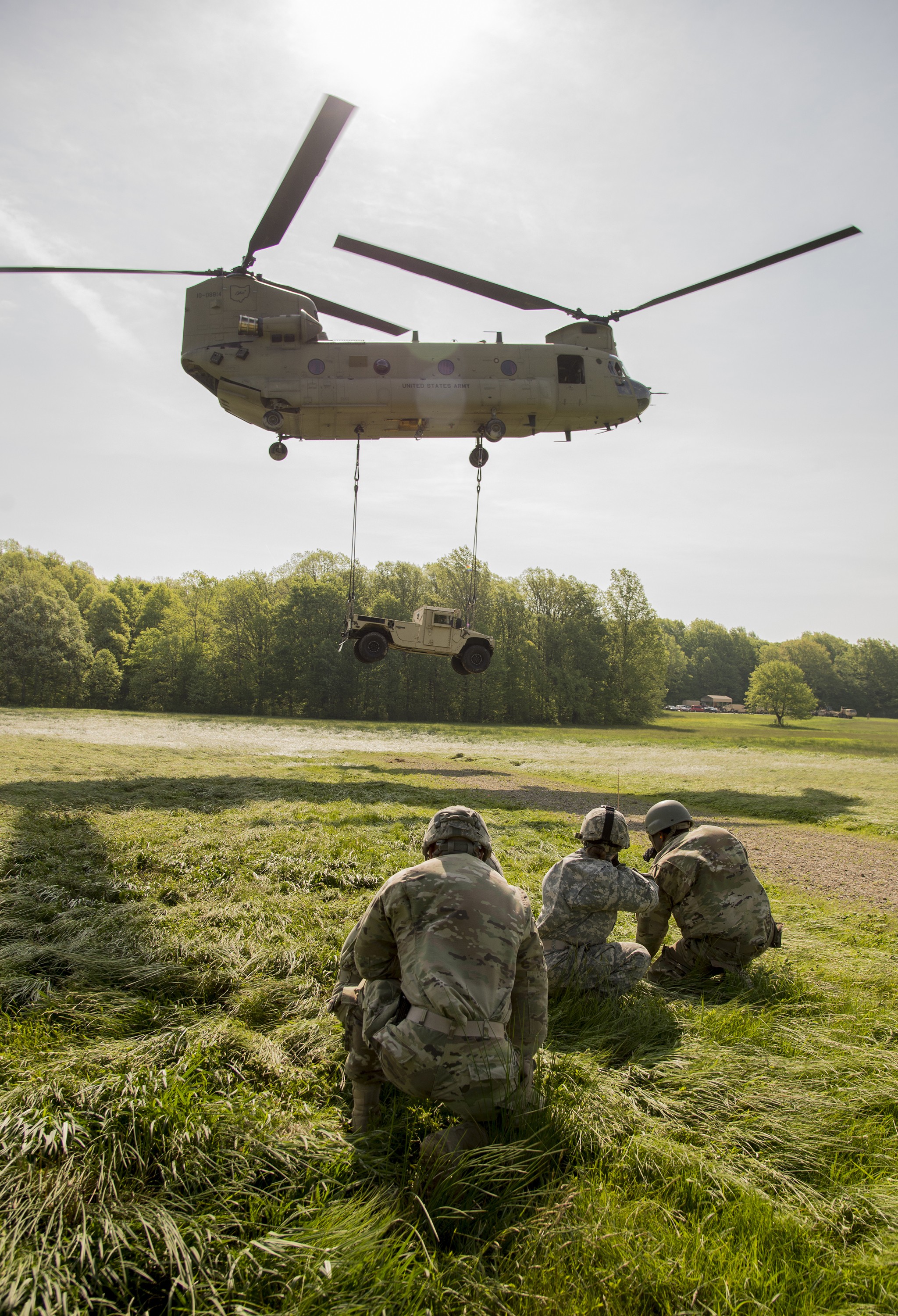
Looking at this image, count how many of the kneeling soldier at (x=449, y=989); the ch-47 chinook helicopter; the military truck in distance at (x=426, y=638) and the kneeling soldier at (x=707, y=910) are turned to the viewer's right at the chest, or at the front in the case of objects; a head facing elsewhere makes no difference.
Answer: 2

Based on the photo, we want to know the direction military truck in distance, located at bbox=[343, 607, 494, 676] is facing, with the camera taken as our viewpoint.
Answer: facing to the right of the viewer

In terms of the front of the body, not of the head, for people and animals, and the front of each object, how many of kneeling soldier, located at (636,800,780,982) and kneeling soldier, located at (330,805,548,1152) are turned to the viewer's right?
0

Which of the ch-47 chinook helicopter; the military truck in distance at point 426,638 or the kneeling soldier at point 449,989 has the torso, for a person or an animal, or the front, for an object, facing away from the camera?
the kneeling soldier

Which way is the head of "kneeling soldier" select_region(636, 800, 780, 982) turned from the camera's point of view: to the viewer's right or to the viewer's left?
to the viewer's left

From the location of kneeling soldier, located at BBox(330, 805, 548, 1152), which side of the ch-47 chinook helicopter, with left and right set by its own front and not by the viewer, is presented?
right

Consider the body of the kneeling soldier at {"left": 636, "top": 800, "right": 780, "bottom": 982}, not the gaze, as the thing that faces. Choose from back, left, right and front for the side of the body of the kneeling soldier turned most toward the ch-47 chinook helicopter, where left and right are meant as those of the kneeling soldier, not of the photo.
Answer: front

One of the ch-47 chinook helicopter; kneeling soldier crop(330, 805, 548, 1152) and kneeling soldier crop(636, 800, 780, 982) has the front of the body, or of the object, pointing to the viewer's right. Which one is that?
the ch-47 chinook helicopter

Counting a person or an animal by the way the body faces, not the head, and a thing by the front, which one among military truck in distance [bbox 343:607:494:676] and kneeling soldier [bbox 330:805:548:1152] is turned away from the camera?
the kneeling soldier

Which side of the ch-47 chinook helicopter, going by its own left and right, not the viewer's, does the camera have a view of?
right

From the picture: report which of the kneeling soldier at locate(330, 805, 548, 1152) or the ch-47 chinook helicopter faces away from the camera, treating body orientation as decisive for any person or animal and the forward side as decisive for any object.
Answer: the kneeling soldier

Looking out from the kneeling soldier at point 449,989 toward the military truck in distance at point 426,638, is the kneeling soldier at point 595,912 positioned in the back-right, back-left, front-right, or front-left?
front-right

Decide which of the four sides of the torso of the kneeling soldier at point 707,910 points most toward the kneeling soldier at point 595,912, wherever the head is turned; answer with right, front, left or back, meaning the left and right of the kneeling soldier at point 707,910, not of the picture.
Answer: left

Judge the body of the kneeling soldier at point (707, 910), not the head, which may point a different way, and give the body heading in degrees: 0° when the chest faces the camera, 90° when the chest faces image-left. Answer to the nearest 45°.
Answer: approximately 135°

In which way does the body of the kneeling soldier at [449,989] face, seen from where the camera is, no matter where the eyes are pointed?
away from the camera

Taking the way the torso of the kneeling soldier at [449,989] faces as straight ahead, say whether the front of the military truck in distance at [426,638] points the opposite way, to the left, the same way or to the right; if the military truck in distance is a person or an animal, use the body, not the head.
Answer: to the right

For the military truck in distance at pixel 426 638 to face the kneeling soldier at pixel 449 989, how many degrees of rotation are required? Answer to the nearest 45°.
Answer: approximately 90° to its right

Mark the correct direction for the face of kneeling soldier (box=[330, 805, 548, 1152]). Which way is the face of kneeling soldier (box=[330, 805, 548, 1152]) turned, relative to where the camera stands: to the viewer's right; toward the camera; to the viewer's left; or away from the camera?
away from the camera

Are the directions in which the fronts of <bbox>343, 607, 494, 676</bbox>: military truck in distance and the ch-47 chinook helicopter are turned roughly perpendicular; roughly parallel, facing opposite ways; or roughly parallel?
roughly parallel

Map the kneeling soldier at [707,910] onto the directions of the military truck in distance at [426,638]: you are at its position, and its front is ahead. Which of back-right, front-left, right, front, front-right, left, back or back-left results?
right

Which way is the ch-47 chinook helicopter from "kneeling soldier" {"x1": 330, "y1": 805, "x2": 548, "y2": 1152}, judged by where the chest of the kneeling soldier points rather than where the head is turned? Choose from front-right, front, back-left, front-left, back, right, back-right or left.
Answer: front
